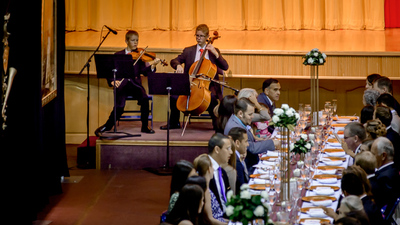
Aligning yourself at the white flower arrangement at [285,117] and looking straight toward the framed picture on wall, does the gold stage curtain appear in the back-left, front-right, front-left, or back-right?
front-right

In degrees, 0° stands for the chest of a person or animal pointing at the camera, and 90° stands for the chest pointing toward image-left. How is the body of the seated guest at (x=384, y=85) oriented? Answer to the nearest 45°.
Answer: approximately 90°

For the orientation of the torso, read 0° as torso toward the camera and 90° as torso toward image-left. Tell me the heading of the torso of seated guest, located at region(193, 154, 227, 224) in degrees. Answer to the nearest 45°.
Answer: approximately 270°

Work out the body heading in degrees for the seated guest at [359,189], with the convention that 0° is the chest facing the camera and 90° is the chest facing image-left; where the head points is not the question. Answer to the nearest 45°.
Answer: approximately 135°

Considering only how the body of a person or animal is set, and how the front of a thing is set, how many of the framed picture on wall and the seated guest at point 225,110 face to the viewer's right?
2

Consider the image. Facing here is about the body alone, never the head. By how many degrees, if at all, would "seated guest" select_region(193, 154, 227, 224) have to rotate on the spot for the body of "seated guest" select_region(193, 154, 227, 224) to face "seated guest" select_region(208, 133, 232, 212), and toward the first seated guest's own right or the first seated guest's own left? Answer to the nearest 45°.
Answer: approximately 90° to the first seated guest's own left

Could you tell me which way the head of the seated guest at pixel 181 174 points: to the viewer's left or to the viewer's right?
to the viewer's right

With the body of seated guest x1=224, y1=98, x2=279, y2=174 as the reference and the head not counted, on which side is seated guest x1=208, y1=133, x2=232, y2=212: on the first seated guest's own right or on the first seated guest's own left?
on the first seated guest's own right

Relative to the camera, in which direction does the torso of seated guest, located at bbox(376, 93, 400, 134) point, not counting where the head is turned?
to the viewer's left

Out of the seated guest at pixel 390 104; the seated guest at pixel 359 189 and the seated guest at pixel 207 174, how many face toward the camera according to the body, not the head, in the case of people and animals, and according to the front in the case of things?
0

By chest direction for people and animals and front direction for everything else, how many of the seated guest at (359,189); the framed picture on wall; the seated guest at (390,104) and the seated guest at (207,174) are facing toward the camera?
0

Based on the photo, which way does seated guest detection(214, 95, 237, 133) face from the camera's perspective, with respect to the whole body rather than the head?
to the viewer's right

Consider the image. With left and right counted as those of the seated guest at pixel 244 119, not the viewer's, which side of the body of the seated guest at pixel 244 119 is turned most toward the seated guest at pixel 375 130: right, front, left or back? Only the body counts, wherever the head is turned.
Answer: front

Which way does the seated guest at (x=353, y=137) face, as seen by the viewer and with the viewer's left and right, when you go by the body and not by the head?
facing to the left of the viewer

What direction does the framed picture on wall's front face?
to the viewer's right

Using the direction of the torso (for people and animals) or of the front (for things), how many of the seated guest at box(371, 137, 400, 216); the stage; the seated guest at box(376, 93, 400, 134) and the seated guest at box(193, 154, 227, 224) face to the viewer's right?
1

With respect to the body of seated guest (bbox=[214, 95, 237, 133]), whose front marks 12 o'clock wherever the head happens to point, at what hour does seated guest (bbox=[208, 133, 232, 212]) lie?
seated guest (bbox=[208, 133, 232, 212]) is roughly at 3 o'clock from seated guest (bbox=[214, 95, 237, 133]).
